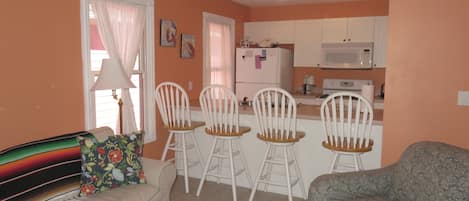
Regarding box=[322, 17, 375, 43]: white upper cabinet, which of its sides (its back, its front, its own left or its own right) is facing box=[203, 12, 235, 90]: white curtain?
right

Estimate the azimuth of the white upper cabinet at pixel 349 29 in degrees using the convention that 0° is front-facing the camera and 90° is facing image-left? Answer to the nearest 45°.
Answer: approximately 0°

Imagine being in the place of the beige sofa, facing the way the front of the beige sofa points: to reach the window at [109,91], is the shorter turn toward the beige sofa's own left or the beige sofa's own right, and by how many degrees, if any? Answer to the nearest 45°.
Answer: approximately 135° to the beige sofa's own left

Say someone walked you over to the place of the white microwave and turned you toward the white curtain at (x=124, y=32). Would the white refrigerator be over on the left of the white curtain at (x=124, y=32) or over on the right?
right

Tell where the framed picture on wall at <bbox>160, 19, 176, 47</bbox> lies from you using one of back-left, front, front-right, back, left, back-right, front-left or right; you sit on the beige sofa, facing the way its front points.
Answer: back-left

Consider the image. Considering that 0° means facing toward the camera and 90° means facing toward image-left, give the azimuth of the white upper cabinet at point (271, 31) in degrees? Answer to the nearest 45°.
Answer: approximately 0°

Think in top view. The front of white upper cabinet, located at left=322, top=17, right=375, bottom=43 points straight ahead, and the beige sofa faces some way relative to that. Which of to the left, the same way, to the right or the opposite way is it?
to the left
